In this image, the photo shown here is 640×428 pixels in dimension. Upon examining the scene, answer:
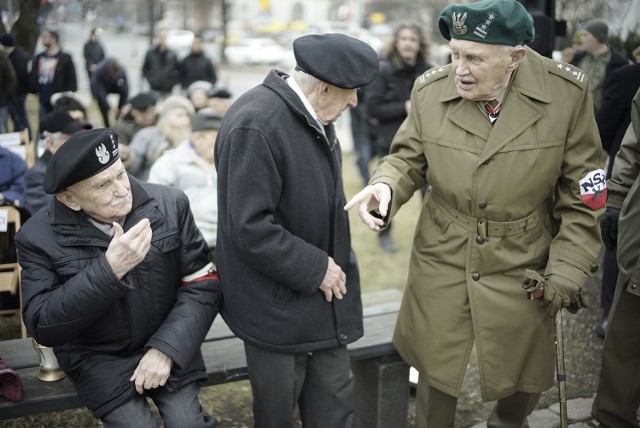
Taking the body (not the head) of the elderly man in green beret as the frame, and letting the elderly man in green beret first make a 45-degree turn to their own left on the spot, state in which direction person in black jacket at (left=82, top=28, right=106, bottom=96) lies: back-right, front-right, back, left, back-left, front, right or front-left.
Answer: back-right

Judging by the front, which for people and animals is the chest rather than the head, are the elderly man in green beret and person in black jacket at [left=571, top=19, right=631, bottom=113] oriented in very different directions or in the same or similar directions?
same or similar directions

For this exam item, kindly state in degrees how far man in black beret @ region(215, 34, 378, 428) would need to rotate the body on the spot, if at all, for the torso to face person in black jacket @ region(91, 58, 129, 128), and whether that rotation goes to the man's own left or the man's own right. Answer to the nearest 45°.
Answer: approximately 90° to the man's own left

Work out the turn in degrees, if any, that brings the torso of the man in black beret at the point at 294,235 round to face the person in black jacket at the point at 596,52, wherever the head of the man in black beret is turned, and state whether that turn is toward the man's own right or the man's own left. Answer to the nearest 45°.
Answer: approximately 45° to the man's own left

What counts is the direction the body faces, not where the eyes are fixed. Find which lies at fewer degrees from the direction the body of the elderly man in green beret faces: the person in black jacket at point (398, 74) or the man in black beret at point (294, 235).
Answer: the man in black beret

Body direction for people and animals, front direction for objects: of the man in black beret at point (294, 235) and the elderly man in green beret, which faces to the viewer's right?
the man in black beret

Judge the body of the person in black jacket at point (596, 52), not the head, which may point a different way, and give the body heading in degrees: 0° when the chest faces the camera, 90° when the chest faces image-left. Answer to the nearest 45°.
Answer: approximately 45°

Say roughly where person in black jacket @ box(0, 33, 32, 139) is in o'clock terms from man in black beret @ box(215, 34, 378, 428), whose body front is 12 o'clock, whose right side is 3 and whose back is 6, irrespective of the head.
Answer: The person in black jacket is roughly at 8 o'clock from the man in black beret.

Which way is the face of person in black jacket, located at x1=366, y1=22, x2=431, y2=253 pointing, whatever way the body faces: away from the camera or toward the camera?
toward the camera

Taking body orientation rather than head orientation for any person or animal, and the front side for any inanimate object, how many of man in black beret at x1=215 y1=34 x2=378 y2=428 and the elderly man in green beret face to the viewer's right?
1

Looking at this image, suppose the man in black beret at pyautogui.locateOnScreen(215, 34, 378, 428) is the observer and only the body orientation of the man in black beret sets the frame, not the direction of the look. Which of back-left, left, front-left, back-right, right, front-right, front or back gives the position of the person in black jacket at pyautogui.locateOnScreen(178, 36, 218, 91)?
left

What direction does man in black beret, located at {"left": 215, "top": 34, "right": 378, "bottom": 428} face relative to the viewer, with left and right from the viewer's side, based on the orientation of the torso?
facing to the right of the viewer

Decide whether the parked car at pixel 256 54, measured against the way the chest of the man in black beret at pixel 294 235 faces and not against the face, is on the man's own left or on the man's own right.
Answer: on the man's own left

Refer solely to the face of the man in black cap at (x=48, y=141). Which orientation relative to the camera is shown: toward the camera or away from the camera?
toward the camera

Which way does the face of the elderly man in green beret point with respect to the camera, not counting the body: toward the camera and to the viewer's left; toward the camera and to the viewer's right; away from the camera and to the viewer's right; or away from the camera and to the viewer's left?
toward the camera and to the viewer's left

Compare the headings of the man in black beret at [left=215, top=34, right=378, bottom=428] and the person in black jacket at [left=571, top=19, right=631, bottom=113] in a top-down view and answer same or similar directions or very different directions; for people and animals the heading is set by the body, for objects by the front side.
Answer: very different directions

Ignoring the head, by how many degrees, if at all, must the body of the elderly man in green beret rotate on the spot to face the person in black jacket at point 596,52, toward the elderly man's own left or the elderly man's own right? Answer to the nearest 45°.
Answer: approximately 135° to the elderly man's own right

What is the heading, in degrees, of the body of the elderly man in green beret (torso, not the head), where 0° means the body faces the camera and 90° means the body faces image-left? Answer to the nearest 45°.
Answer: approximately 45°

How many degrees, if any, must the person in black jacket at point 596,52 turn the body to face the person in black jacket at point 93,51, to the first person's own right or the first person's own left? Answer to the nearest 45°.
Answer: approximately 90° to the first person's own right

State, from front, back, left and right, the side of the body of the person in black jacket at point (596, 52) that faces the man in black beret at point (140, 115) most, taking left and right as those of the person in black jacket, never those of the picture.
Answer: front
